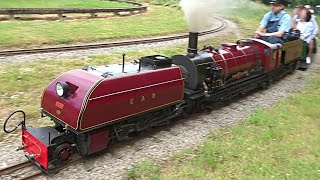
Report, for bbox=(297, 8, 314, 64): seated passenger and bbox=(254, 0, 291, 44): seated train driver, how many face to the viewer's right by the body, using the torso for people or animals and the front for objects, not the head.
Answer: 0

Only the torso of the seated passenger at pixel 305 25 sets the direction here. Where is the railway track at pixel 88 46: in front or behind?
in front

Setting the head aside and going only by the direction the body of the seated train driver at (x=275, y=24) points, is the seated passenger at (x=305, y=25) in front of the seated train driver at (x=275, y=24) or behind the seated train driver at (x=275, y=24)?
behind

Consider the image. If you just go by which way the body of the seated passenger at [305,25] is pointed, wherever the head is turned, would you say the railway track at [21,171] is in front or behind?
in front

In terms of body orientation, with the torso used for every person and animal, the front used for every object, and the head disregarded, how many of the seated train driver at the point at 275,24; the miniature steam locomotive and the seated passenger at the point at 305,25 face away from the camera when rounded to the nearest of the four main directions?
0

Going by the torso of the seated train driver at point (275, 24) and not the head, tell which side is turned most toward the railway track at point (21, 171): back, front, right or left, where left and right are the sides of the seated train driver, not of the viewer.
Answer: front

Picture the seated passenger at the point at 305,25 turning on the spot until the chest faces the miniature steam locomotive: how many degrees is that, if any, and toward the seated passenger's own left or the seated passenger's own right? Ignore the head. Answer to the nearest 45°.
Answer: approximately 45° to the seated passenger's own left

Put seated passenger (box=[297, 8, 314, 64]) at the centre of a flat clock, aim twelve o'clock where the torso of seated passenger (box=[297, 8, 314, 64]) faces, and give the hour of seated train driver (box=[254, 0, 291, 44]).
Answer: seated train driver (box=[254, 0, 291, 44]) is roughly at 11 o'clock from seated passenger (box=[297, 8, 314, 64]).

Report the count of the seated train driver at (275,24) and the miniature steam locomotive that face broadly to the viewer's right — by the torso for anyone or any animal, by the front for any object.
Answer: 0

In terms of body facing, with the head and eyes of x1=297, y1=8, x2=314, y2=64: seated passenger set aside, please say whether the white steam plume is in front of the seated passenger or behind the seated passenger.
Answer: in front

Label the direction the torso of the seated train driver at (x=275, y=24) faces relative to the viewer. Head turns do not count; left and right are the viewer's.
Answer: facing the viewer and to the left of the viewer

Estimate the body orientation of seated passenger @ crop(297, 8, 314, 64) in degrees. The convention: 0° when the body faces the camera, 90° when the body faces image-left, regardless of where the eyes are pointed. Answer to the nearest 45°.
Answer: approximately 45°

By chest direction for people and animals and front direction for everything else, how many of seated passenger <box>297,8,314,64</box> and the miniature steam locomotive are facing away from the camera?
0
